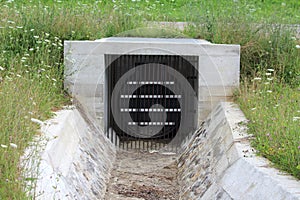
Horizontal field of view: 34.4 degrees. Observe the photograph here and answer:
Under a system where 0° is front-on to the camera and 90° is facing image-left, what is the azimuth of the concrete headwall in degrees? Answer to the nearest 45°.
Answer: approximately 0°
